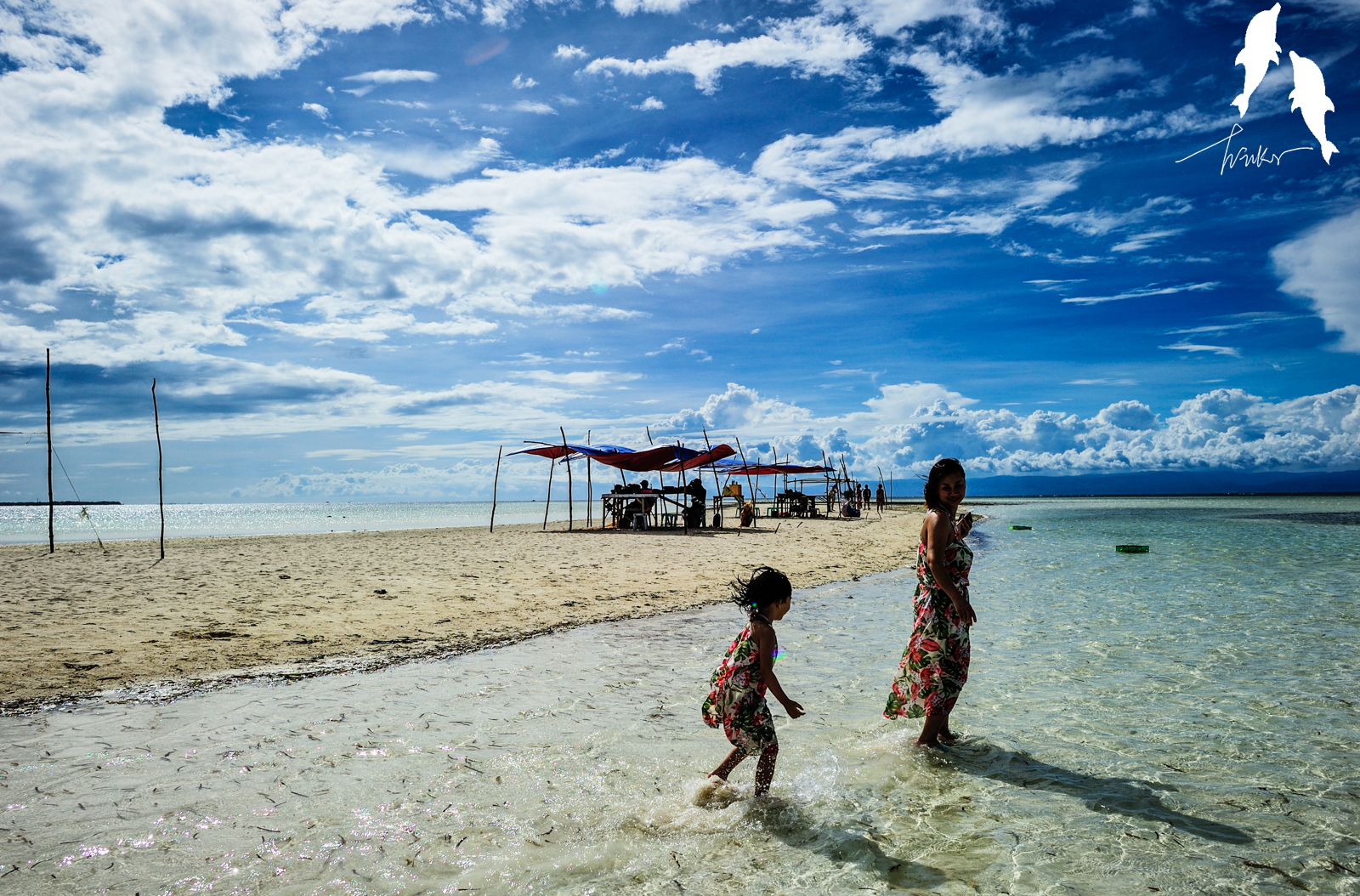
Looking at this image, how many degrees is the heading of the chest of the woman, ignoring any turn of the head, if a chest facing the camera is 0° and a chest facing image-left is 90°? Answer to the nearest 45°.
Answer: approximately 270°

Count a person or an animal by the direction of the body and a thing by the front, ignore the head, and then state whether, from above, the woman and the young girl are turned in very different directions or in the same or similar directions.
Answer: same or similar directions

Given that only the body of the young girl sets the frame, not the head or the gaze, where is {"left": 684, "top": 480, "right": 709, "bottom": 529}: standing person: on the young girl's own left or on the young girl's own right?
on the young girl's own left

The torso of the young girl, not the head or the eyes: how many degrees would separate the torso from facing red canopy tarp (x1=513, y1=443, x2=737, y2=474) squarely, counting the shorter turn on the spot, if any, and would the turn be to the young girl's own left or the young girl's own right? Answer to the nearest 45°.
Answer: approximately 90° to the young girl's own left

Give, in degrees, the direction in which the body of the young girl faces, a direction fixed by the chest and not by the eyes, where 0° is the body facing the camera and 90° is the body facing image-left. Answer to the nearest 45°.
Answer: approximately 270°
